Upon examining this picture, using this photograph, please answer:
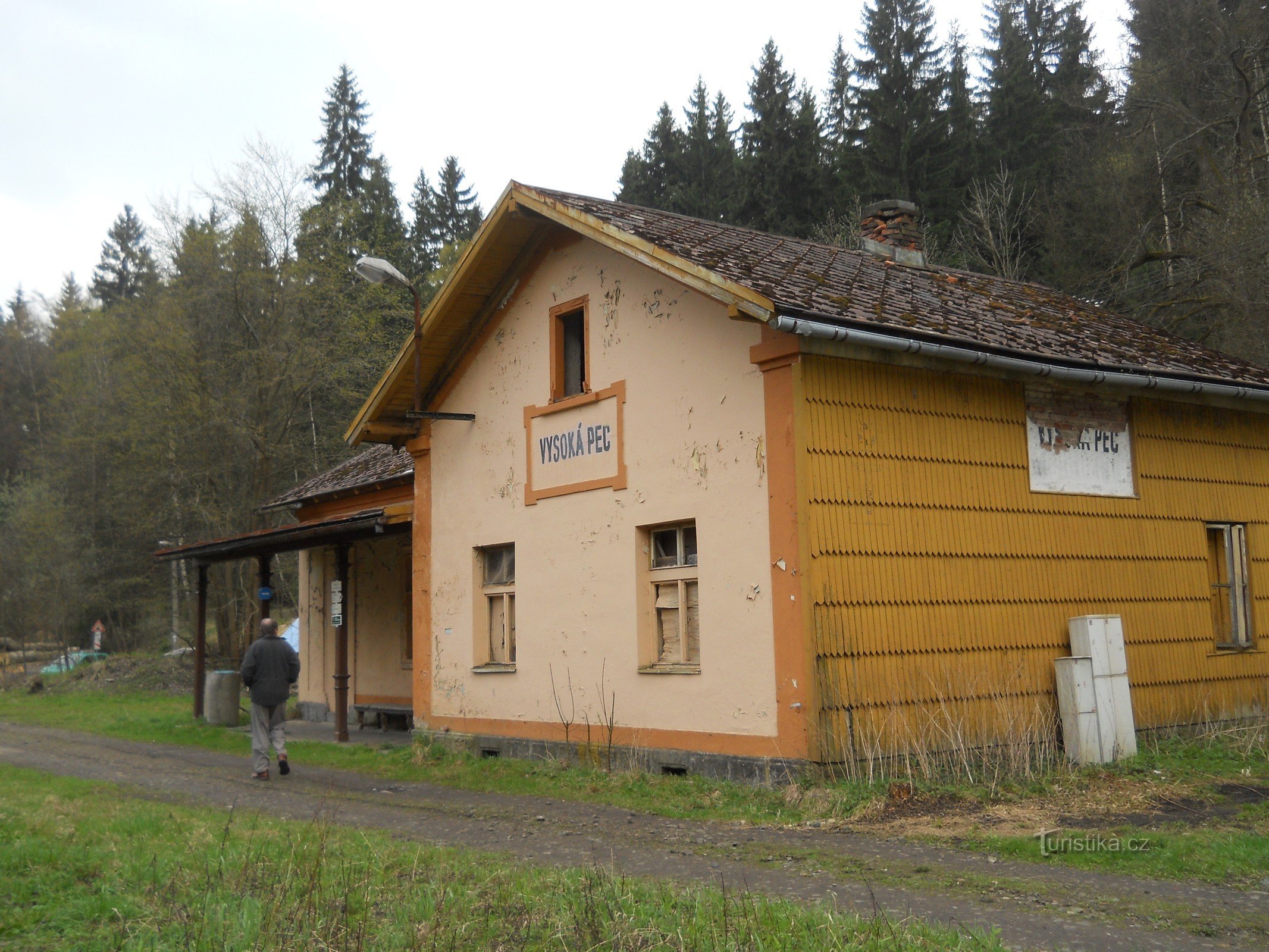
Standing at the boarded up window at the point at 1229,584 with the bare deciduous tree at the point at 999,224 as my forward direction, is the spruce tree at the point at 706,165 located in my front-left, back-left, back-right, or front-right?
front-left

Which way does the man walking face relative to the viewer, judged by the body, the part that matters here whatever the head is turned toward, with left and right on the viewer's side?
facing away from the viewer

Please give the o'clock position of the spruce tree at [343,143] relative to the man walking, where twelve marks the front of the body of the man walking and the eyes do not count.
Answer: The spruce tree is roughly at 12 o'clock from the man walking.

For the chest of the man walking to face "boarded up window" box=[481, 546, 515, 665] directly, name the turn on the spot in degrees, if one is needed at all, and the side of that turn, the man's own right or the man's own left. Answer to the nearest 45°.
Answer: approximately 90° to the man's own right

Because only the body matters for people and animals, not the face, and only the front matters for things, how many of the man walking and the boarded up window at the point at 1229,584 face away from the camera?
1

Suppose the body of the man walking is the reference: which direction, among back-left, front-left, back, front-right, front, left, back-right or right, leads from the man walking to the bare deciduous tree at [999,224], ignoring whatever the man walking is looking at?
front-right

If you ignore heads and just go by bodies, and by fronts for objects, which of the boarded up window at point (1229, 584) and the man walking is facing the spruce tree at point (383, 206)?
the man walking

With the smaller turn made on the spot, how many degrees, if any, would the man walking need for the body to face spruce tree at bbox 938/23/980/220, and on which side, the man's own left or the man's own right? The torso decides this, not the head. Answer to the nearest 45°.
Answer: approximately 45° to the man's own right

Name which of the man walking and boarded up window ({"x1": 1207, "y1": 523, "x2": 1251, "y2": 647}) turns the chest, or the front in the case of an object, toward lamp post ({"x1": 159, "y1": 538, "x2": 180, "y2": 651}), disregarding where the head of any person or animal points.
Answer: the man walking

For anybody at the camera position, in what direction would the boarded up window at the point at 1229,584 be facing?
facing the viewer and to the right of the viewer

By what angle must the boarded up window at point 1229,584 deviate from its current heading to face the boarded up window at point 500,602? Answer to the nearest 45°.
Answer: approximately 135° to its right

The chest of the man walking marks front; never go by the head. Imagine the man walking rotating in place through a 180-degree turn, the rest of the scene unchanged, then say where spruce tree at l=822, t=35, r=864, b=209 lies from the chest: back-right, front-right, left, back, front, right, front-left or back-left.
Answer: back-left

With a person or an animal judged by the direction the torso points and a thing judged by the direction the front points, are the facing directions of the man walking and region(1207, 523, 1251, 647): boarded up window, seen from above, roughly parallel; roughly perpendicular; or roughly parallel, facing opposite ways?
roughly parallel, facing opposite ways

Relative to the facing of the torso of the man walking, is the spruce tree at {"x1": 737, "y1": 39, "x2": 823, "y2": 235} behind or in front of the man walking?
in front
